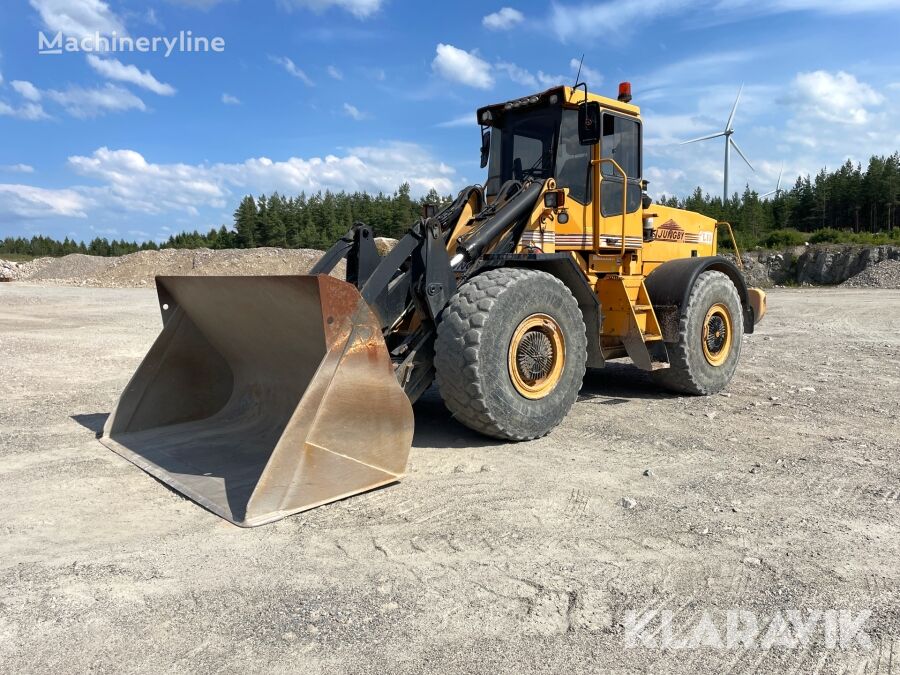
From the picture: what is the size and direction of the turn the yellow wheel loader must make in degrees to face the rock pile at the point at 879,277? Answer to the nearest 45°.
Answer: approximately 180°

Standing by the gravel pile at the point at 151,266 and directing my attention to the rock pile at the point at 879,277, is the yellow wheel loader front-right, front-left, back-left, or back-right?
front-right

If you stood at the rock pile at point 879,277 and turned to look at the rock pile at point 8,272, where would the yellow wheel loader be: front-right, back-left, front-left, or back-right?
front-left

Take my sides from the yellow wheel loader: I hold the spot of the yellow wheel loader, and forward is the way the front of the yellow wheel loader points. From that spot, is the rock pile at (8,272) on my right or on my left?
on my right

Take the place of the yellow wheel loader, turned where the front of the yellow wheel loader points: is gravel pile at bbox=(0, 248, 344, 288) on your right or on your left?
on your right

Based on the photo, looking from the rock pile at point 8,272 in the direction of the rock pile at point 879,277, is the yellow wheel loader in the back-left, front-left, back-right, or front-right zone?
front-right
